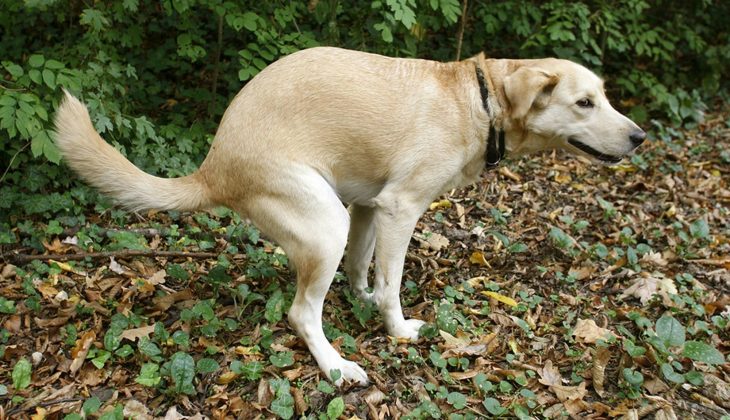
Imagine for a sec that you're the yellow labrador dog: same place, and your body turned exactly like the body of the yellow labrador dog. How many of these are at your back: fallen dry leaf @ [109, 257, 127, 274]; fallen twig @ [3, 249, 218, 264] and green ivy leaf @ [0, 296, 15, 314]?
3

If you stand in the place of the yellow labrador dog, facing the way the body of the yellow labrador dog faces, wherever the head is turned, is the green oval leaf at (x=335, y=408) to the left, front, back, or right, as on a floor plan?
right

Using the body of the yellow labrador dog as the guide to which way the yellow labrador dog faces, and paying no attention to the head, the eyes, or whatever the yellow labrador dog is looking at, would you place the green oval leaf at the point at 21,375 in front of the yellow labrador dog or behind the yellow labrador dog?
behind

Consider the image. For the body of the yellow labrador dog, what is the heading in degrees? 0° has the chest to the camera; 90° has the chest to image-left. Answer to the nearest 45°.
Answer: approximately 270°

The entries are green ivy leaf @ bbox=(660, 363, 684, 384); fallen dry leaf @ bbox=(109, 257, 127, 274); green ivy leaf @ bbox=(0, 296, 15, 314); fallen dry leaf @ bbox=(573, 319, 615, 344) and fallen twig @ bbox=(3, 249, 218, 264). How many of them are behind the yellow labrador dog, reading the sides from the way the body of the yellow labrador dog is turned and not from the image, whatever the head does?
3

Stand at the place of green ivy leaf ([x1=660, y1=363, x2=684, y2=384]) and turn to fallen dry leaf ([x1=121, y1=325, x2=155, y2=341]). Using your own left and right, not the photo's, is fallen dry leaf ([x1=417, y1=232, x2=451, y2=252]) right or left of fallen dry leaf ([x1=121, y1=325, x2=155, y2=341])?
right

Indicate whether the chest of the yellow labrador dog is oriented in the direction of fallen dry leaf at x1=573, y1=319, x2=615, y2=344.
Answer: yes

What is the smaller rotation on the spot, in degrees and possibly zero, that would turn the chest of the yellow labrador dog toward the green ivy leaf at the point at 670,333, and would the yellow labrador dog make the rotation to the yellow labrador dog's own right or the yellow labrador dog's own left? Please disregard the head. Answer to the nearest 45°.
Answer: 0° — it already faces it

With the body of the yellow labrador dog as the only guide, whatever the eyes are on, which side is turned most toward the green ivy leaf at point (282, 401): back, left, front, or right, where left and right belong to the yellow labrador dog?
right

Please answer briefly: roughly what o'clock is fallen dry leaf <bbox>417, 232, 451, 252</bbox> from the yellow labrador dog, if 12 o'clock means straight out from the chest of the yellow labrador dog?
The fallen dry leaf is roughly at 10 o'clock from the yellow labrador dog.

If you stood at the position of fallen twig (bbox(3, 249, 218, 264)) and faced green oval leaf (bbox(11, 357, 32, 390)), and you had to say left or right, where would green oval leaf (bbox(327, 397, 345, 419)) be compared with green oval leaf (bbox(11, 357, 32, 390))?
left

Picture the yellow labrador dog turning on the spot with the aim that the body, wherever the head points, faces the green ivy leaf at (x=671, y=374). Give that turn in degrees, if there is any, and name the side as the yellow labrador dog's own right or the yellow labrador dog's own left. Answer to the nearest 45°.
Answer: approximately 45° to the yellow labrador dog's own right

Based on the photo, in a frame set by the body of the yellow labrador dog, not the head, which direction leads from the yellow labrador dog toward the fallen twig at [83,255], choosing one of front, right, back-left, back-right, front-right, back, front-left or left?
back
